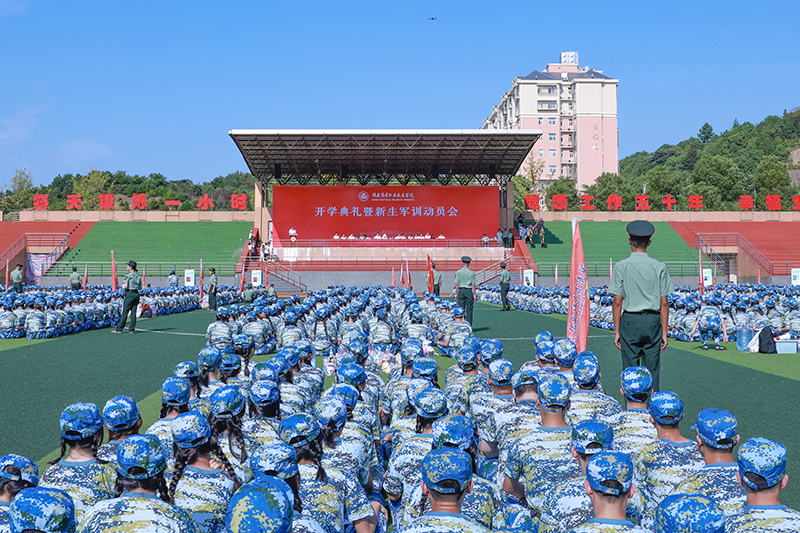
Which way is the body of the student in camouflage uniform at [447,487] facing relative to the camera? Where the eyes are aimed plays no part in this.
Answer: away from the camera

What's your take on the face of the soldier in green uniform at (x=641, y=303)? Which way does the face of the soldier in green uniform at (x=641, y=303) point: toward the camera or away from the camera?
away from the camera

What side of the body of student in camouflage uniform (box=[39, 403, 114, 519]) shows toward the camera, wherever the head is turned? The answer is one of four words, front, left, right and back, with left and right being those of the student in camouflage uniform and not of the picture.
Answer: back

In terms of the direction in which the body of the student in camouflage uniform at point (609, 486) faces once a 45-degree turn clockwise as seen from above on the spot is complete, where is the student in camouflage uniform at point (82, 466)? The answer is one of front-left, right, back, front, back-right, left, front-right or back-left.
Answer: back-left

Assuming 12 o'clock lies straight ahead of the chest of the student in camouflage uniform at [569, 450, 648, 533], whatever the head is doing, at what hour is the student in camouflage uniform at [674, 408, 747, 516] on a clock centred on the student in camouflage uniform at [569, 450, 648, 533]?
the student in camouflage uniform at [674, 408, 747, 516] is roughly at 1 o'clock from the student in camouflage uniform at [569, 450, 648, 533].

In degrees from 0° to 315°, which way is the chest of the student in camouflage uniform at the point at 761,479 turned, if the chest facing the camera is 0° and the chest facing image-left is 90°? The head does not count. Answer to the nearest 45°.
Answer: approximately 180°

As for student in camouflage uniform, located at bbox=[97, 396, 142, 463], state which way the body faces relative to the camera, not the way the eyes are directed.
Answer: away from the camera

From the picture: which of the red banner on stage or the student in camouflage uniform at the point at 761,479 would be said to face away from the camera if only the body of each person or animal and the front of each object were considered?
the student in camouflage uniform

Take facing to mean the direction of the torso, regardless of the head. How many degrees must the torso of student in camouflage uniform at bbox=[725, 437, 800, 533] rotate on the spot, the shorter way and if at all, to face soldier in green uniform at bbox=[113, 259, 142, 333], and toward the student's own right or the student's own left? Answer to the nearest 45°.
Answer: approximately 45° to the student's own left

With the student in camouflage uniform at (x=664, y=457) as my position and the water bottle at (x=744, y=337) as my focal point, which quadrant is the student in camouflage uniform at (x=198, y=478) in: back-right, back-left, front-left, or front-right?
back-left

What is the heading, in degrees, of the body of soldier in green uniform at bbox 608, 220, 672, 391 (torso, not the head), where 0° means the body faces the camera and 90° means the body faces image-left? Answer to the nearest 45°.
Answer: approximately 180°
